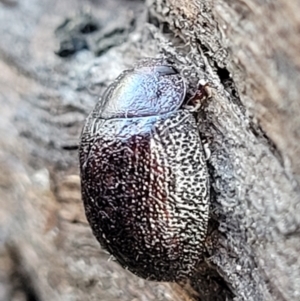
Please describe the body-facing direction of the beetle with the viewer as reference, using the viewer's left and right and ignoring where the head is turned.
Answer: facing away from the viewer
